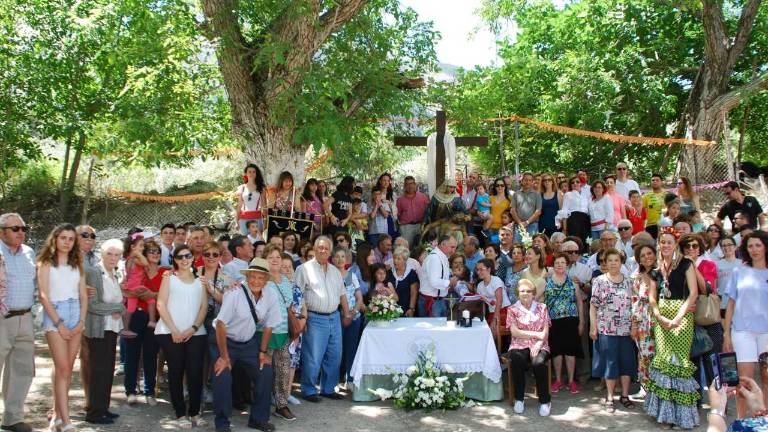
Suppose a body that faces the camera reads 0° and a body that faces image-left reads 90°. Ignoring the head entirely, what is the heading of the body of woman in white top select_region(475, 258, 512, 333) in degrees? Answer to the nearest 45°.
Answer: approximately 45°

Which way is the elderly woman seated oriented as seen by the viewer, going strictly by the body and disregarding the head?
toward the camera

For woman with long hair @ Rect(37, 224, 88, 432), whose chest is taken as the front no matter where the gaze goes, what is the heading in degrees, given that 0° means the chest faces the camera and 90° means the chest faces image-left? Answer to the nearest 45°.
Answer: approximately 315°

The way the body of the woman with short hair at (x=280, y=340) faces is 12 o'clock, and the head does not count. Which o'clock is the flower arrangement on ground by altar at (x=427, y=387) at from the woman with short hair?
The flower arrangement on ground by altar is roughly at 9 o'clock from the woman with short hair.

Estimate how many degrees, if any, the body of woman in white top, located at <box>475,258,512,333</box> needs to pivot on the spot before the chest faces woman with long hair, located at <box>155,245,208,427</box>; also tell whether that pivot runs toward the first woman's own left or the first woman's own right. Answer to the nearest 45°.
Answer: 0° — they already face them

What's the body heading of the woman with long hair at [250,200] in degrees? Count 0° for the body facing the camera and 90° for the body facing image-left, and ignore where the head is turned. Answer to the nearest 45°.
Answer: approximately 0°

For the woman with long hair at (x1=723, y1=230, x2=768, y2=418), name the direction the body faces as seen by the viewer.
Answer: toward the camera

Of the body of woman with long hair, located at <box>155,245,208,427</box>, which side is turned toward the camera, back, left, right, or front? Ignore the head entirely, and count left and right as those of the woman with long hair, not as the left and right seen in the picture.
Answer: front

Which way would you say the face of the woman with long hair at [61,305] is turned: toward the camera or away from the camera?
toward the camera

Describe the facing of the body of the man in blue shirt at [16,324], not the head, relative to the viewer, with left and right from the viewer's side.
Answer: facing the viewer and to the right of the viewer

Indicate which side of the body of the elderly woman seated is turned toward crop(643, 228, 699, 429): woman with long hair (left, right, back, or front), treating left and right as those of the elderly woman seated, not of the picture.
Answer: left

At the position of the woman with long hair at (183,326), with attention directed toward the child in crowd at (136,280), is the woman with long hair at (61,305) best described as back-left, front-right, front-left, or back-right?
front-left

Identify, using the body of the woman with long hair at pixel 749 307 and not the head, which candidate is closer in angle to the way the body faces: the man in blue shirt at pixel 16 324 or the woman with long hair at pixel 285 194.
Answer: the man in blue shirt
